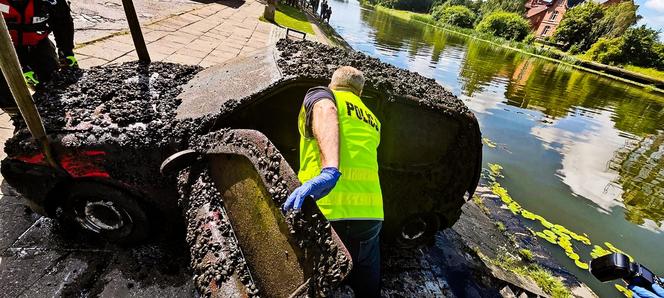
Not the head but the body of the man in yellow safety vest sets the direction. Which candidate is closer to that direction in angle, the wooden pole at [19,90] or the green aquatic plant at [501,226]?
the wooden pole

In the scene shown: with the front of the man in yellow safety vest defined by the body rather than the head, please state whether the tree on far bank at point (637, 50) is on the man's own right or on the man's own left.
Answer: on the man's own right

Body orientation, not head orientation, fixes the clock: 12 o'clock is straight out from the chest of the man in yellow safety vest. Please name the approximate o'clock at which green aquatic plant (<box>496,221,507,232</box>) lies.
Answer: The green aquatic plant is roughly at 3 o'clock from the man in yellow safety vest.

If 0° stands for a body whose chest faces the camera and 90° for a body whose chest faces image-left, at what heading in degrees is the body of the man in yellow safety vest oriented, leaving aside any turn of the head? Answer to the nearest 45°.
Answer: approximately 135°

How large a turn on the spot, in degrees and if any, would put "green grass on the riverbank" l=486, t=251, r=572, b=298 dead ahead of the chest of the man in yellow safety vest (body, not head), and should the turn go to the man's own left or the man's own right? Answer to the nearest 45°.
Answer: approximately 90° to the man's own right

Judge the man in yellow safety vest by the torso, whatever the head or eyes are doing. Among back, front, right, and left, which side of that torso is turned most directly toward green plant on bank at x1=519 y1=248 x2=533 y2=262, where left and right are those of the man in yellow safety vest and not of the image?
right

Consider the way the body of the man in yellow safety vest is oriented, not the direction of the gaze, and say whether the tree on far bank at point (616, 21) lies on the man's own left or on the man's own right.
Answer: on the man's own right

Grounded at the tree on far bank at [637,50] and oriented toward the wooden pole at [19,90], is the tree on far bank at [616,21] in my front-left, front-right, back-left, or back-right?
back-right
